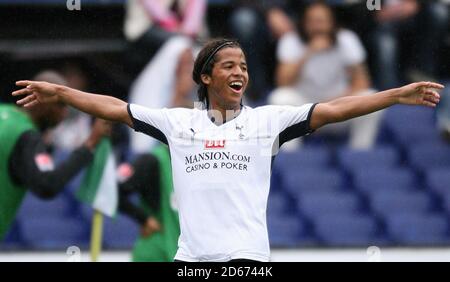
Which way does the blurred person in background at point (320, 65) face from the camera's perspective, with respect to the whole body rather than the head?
toward the camera

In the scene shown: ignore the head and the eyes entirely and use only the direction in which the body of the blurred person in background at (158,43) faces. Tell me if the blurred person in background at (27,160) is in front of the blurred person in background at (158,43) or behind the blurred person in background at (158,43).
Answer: in front

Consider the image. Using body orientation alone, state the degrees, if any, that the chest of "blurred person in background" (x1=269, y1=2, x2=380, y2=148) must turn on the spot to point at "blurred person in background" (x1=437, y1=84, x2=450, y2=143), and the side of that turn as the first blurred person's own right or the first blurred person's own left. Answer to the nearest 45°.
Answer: approximately 90° to the first blurred person's own left

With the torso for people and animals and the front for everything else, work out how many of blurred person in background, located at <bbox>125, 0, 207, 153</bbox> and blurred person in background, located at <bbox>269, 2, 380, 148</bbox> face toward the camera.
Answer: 2

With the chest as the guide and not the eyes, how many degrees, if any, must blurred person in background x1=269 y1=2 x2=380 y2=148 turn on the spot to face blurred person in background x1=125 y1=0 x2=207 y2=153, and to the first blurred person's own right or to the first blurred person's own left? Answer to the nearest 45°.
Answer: approximately 90° to the first blurred person's own right

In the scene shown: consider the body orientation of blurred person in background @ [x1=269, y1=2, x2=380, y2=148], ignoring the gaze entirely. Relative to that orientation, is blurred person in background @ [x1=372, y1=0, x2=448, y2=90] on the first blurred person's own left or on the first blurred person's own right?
on the first blurred person's own left

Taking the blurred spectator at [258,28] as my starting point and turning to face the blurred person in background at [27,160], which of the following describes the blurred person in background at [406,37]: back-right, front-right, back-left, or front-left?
back-left

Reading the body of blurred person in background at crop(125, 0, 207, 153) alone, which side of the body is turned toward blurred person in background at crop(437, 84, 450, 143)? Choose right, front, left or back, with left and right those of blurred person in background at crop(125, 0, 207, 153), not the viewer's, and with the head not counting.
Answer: left

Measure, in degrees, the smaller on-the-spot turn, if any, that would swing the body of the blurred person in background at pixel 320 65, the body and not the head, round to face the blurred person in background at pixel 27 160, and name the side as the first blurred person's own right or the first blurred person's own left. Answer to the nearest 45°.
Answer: approximately 45° to the first blurred person's own right
